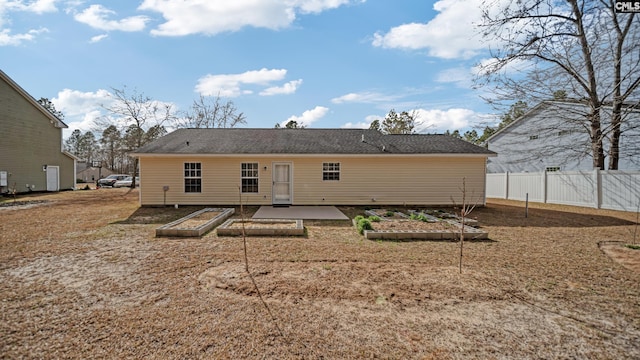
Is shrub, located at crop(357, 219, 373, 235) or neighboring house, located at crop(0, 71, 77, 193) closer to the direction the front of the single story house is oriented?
the neighboring house

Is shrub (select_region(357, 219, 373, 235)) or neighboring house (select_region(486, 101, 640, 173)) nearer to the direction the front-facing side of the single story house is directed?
the neighboring house

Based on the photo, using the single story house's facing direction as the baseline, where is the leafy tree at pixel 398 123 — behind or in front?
in front

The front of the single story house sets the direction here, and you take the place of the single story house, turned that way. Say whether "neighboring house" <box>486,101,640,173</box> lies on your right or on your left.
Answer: on your right

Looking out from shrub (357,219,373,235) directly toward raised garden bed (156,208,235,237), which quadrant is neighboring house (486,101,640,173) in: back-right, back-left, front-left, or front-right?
back-right

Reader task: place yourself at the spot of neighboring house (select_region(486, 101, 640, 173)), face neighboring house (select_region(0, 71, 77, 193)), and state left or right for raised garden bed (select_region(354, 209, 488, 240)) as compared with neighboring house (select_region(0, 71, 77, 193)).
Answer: left

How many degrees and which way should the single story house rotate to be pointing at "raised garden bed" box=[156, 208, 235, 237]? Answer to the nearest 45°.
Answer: approximately 135° to its left

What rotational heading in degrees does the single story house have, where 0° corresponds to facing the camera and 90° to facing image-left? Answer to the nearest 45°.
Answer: approximately 180°

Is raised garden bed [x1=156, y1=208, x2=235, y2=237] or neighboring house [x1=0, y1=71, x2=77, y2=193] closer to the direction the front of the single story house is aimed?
the neighboring house

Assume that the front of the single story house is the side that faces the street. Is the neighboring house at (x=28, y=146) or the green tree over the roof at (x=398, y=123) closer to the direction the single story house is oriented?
the green tree over the roof

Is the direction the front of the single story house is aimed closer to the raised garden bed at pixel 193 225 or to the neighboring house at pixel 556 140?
the neighboring house

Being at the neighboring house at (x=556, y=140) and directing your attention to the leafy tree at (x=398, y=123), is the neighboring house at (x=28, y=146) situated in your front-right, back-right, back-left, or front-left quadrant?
front-left

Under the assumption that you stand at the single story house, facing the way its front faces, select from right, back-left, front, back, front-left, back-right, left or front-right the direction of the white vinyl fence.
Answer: right
